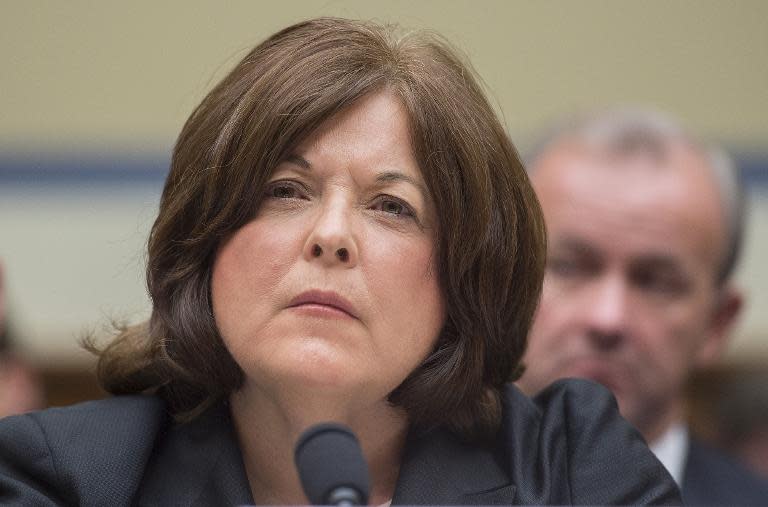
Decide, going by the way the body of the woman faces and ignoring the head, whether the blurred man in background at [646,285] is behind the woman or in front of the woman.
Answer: behind

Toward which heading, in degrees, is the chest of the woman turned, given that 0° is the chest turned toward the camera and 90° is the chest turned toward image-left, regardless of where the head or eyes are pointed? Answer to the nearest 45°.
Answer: approximately 0°

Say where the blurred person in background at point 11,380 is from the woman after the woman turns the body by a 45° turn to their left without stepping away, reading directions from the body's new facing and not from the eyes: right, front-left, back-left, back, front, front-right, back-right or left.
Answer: back
